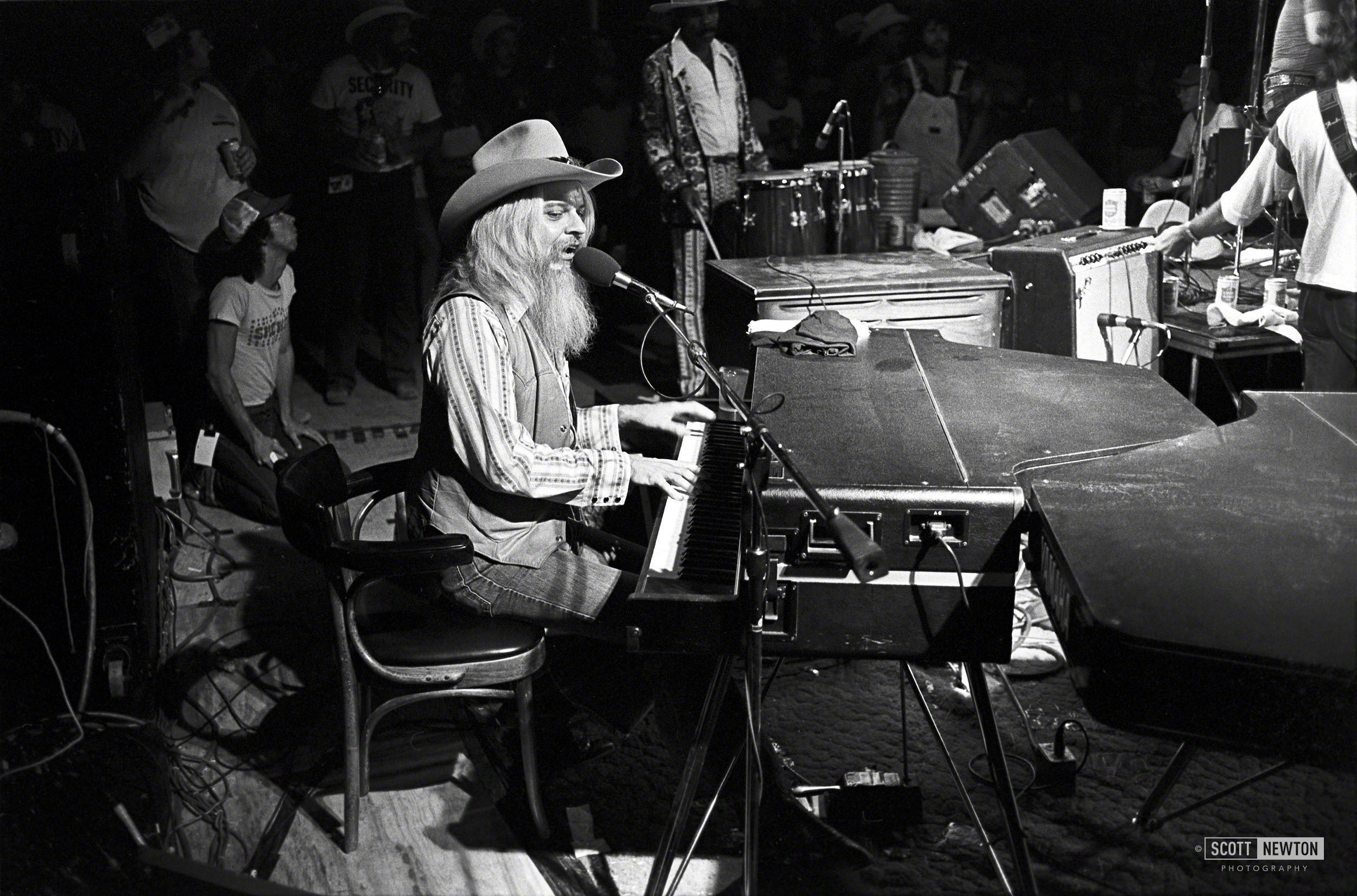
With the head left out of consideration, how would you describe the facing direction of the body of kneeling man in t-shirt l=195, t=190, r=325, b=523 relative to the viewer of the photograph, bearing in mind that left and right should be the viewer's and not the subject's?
facing the viewer and to the right of the viewer

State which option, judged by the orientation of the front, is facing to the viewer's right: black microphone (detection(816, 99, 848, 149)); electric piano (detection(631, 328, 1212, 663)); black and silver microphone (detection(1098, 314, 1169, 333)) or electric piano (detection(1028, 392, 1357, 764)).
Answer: electric piano (detection(1028, 392, 1357, 764))

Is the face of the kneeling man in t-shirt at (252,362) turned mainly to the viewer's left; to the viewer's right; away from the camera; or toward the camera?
to the viewer's right

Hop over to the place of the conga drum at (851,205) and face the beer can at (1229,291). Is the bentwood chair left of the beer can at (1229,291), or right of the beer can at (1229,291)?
right

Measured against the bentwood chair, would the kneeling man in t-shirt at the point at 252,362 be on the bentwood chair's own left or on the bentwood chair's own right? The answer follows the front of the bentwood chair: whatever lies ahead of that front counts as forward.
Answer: on the bentwood chair's own left

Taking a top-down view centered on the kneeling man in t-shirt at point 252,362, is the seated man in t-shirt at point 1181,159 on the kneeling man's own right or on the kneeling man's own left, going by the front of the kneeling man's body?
on the kneeling man's own left

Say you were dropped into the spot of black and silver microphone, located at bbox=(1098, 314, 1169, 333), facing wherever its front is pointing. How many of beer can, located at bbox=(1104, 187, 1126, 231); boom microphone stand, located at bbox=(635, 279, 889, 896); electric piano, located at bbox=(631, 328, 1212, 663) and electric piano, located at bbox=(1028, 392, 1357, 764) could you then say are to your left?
3

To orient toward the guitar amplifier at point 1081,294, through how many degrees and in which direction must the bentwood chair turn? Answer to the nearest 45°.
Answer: approximately 45° to its left

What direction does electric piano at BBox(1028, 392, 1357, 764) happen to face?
to the viewer's right

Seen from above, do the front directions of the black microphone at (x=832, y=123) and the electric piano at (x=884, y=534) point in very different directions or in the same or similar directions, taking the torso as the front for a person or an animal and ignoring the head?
same or similar directions

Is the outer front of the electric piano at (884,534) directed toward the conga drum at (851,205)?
no

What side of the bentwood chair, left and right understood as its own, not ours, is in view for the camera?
right

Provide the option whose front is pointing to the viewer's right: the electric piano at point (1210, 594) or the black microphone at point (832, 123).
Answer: the electric piano

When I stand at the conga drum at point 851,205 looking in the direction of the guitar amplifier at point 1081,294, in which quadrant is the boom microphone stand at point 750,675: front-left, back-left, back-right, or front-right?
front-right

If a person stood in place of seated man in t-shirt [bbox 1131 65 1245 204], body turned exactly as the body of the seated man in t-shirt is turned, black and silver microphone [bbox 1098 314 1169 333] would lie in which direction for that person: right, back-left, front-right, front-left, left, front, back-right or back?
front-left
